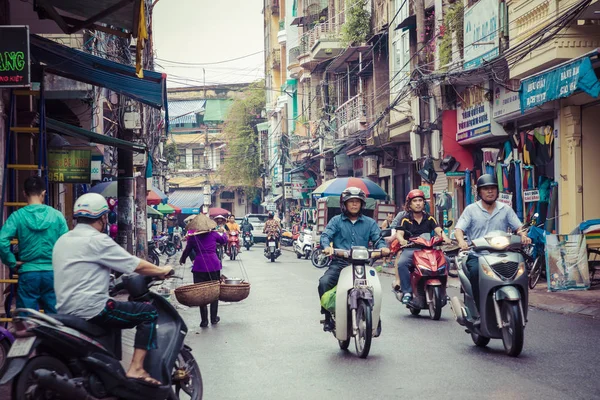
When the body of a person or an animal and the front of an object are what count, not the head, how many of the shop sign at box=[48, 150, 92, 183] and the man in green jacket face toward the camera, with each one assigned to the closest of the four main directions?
1

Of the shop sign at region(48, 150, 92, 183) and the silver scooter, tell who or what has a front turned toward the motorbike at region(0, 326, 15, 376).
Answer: the shop sign

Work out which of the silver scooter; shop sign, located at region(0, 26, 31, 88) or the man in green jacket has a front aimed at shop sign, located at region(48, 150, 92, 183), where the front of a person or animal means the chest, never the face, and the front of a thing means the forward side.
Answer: the man in green jacket

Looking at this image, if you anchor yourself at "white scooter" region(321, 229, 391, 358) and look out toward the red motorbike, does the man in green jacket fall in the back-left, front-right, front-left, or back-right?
back-left

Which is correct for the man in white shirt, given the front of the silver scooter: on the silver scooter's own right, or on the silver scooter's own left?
on the silver scooter's own right

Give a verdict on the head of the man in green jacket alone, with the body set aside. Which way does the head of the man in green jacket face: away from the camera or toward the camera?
away from the camera

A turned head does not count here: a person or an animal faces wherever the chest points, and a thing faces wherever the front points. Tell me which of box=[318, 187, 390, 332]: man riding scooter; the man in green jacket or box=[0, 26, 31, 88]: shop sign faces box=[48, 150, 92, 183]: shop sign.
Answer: the man in green jacket

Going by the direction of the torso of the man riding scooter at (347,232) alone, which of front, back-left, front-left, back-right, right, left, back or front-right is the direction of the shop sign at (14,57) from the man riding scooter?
right

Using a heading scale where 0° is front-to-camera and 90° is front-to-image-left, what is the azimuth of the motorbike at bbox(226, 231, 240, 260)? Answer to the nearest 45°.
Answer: approximately 0°

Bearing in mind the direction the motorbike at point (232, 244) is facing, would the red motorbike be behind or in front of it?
in front
